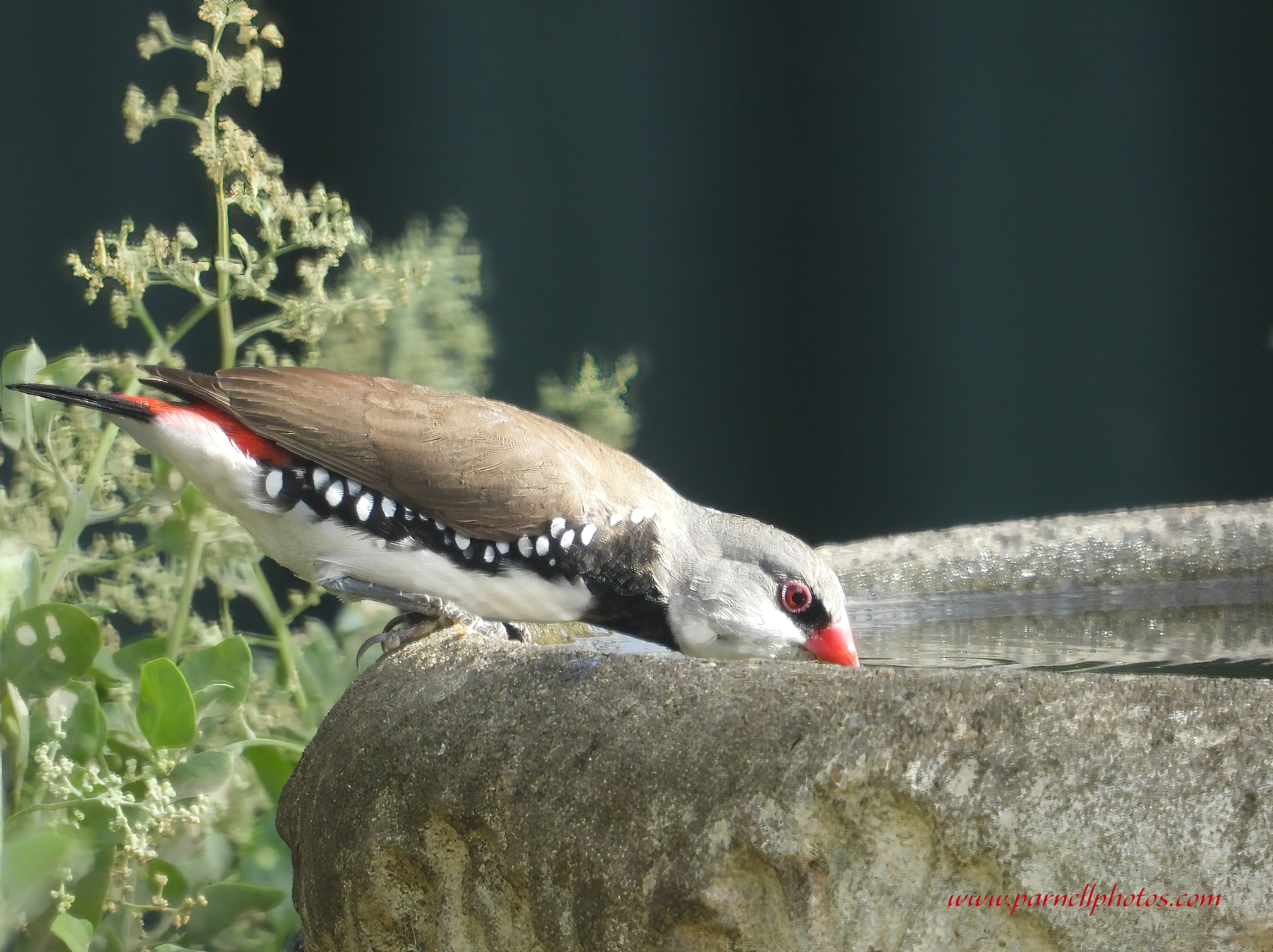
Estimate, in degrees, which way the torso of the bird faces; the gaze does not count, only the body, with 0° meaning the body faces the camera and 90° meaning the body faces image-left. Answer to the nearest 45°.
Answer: approximately 270°
